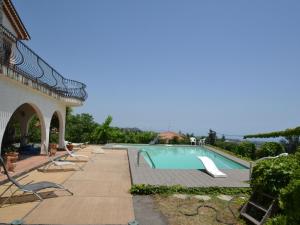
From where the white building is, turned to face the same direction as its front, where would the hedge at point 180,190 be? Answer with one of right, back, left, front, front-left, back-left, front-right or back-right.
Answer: front

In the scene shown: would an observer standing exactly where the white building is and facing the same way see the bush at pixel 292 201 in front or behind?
in front

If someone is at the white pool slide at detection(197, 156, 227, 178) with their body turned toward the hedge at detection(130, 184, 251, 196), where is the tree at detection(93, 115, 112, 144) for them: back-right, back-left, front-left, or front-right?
back-right

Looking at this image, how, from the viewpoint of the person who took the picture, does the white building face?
facing the viewer and to the right of the viewer

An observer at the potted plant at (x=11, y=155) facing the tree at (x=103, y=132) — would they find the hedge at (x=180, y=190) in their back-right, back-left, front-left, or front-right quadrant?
back-right

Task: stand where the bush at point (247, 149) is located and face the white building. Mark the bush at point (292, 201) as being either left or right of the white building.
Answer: left

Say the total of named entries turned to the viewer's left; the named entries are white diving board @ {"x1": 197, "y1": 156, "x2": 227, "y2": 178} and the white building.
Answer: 0

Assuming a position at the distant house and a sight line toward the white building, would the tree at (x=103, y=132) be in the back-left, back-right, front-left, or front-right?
front-right
